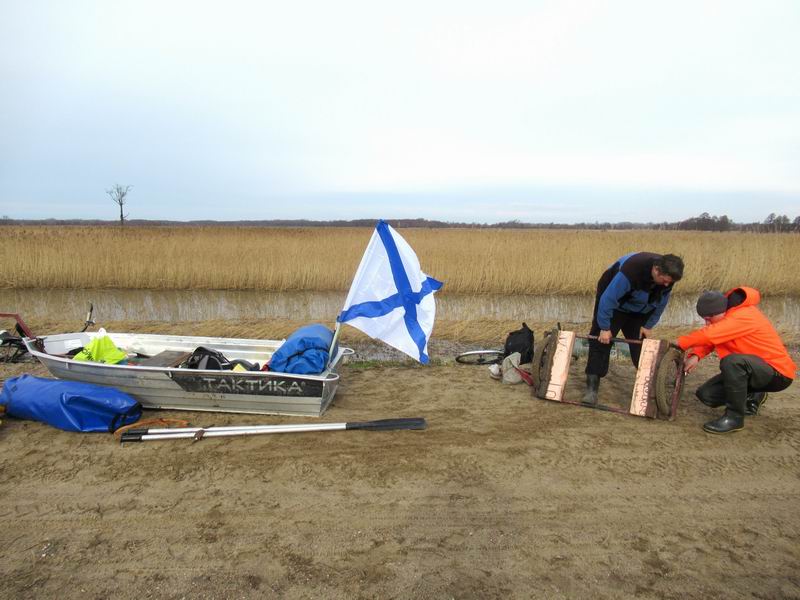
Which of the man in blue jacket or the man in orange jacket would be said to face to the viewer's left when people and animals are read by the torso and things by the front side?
the man in orange jacket

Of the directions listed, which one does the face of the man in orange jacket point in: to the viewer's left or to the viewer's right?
to the viewer's left

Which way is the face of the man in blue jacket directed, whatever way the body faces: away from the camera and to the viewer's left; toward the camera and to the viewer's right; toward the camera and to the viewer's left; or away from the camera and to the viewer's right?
toward the camera and to the viewer's right

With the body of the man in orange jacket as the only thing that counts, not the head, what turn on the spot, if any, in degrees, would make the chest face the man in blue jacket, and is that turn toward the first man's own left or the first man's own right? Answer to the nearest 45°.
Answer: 0° — they already face them

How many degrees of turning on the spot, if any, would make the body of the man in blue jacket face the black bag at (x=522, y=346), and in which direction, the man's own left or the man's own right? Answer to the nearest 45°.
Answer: approximately 180°

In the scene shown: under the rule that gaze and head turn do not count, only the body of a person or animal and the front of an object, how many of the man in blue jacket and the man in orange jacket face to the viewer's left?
1

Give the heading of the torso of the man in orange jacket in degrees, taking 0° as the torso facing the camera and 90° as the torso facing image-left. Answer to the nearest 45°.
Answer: approximately 90°

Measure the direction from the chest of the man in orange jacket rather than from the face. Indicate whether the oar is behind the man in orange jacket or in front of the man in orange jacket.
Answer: in front

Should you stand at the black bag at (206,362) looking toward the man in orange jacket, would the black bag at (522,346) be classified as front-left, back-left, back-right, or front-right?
front-left

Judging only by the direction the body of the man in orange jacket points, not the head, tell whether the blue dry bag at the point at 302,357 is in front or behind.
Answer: in front

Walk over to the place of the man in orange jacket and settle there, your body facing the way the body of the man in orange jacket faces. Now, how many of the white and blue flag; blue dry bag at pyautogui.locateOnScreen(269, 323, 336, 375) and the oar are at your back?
0

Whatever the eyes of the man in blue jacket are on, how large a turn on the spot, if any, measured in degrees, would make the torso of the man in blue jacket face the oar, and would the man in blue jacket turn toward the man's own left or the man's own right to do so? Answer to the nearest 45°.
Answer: approximately 90° to the man's own right
